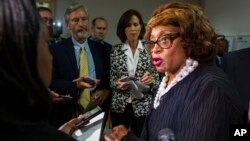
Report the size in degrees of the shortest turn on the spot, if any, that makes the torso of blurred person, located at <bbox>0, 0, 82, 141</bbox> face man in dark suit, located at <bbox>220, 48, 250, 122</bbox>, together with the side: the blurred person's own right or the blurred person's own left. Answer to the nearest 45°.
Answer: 0° — they already face them

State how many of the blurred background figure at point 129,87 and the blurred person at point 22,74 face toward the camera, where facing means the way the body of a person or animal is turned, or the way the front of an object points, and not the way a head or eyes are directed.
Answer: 1

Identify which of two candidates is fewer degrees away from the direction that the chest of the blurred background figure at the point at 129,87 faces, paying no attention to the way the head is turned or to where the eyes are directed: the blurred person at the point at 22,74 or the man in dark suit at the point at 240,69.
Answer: the blurred person

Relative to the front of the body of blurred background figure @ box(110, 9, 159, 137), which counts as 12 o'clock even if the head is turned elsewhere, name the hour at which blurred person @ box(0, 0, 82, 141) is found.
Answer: blurred person @ box(0, 0, 82, 141) is roughly at 12 o'clock from blurred background figure @ box(110, 9, 159, 137).

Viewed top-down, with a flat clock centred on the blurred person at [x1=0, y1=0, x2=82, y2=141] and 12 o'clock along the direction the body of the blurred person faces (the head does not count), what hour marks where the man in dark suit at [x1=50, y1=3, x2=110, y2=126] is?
The man in dark suit is roughly at 11 o'clock from the blurred person.

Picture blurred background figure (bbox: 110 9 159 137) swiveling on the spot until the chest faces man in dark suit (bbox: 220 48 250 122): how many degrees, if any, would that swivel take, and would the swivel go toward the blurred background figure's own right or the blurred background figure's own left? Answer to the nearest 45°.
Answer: approximately 45° to the blurred background figure's own left

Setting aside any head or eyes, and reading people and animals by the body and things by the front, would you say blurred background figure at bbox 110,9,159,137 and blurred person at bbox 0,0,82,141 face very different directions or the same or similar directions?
very different directions

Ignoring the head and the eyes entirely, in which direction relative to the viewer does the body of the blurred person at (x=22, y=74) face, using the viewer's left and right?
facing away from the viewer and to the right of the viewer
